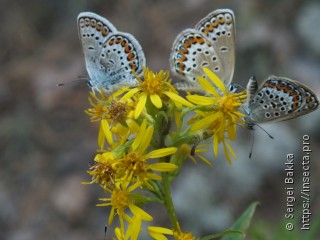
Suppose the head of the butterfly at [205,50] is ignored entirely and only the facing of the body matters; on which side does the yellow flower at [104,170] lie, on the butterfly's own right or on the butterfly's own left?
on the butterfly's own right

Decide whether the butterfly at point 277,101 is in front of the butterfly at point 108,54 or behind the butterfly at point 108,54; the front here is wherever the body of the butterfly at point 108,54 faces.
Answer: behind

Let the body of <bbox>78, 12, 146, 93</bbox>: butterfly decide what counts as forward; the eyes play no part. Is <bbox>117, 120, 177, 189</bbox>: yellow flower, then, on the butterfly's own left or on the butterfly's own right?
on the butterfly's own left

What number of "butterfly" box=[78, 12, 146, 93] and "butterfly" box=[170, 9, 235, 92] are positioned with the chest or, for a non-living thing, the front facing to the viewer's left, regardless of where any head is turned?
1

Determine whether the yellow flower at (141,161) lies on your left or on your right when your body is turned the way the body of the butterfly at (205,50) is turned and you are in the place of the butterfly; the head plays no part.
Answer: on your right

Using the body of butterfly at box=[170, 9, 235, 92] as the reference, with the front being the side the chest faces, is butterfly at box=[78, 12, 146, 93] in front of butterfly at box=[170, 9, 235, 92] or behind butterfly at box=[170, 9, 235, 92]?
behind

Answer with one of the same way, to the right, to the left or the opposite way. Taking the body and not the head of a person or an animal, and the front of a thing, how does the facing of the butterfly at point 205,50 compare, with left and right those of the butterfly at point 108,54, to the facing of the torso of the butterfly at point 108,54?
the opposite way

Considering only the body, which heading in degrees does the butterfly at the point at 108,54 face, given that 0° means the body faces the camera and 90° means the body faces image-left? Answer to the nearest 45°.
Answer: approximately 90°

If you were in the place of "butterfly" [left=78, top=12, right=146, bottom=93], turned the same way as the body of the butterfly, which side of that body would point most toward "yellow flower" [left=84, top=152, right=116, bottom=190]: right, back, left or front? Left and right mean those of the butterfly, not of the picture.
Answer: left

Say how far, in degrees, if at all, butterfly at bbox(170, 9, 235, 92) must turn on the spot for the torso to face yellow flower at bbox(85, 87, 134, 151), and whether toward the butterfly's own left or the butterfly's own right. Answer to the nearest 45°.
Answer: approximately 135° to the butterfly's own right

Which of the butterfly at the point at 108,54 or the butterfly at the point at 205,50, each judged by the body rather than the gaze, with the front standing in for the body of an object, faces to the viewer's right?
the butterfly at the point at 205,50

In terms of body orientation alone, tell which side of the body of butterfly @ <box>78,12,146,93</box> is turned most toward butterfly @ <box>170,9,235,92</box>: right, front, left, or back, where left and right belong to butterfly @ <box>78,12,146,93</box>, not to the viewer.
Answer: back

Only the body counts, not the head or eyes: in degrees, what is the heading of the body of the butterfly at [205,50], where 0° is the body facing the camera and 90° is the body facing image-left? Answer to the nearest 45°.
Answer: approximately 270°
